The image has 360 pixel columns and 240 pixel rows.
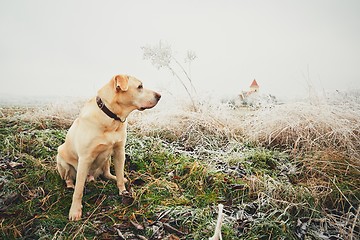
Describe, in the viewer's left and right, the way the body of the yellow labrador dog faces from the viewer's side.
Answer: facing the viewer and to the right of the viewer

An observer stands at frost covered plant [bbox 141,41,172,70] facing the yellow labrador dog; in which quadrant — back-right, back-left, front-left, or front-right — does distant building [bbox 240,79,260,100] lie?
back-left

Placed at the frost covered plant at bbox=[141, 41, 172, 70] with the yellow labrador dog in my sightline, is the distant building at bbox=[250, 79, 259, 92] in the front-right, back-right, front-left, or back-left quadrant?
back-left

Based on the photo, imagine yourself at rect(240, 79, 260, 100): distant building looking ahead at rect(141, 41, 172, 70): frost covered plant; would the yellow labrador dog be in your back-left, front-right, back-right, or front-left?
front-left

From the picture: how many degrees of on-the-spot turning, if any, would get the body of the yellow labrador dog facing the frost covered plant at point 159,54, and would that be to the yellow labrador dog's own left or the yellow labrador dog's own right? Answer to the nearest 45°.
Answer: approximately 135° to the yellow labrador dog's own left

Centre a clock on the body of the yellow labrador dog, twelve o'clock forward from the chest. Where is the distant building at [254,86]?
The distant building is roughly at 9 o'clock from the yellow labrador dog.

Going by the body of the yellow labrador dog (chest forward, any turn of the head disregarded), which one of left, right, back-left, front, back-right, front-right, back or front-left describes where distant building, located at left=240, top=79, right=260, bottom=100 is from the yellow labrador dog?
left
